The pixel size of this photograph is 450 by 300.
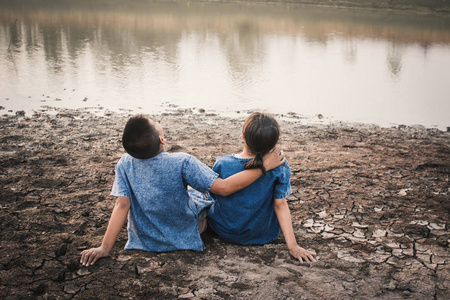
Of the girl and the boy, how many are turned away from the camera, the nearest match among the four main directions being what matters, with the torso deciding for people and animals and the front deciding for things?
2

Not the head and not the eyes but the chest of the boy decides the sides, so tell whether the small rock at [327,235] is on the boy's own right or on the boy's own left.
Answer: on the boy's own right

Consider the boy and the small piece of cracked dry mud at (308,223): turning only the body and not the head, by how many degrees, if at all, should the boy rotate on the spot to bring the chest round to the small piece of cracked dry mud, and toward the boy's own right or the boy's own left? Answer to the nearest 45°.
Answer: approximately 45° to the boy's own right

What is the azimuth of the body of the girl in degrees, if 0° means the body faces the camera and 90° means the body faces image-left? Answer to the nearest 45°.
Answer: approximately 180°

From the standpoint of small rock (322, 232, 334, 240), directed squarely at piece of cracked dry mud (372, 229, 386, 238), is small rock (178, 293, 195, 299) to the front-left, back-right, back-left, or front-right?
back-right

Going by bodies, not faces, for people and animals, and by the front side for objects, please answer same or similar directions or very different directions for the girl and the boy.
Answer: same or similar directions

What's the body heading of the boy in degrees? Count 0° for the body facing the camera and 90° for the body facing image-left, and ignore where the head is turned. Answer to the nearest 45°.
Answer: approximately 180°

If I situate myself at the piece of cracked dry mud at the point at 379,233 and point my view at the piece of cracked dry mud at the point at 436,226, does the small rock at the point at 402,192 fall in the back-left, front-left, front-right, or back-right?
front-left
